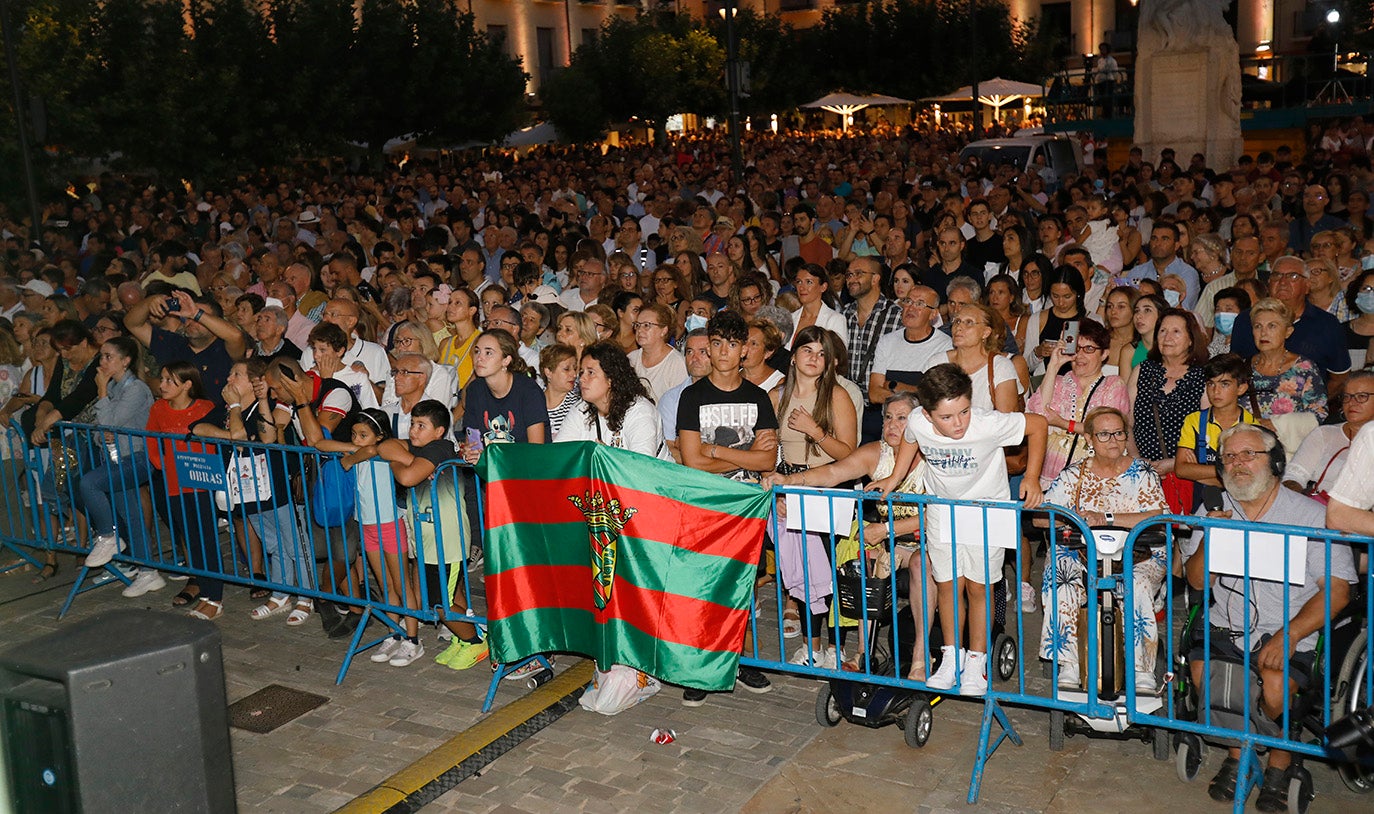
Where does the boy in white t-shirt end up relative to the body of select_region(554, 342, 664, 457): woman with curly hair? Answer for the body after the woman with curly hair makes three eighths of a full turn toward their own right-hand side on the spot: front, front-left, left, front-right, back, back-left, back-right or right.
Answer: back-right

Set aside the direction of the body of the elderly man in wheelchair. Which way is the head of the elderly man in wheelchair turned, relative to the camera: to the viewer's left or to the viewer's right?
to the viewer's left

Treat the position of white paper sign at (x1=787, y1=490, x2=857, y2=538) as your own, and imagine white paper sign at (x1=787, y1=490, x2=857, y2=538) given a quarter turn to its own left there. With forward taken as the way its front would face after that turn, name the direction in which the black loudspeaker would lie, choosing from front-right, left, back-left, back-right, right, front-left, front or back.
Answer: back-right

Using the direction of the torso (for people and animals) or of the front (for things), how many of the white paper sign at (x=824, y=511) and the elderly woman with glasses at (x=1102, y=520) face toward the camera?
2

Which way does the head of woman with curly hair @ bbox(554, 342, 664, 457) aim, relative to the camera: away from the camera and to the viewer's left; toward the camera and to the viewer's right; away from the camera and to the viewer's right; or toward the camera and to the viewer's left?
toward the camera and to the viewer's left

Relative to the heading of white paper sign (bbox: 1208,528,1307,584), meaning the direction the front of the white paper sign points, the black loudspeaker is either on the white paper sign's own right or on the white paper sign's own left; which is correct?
on the white paper sign's own right

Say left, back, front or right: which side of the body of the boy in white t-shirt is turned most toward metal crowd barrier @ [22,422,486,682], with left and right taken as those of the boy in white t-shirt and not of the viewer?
right

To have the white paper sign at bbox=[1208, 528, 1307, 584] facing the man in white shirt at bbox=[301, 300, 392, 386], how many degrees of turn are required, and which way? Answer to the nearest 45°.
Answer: approximately 90° to its right

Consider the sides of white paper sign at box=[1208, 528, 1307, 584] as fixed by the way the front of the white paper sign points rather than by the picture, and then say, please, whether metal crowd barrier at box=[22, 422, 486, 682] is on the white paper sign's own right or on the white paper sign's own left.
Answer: on the white paper sign's own right

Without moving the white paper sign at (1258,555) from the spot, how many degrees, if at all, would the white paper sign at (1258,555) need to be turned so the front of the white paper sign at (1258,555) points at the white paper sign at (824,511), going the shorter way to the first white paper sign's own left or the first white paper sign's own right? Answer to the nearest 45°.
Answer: approximately 90° to the first white paper sign's own right

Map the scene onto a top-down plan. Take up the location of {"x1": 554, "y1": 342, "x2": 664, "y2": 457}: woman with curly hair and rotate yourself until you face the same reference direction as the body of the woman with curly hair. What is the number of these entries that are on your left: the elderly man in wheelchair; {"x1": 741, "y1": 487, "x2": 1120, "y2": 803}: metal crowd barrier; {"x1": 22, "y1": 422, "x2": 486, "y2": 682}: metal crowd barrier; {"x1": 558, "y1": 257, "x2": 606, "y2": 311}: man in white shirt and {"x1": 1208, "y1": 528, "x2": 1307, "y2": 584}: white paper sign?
3
